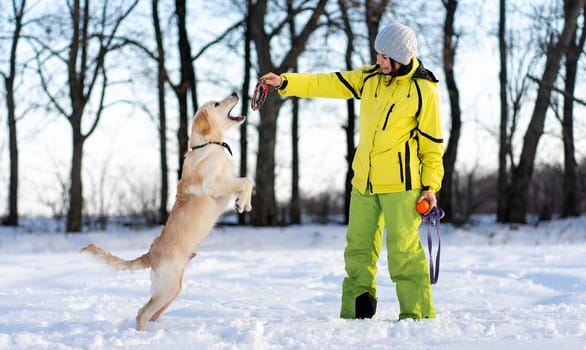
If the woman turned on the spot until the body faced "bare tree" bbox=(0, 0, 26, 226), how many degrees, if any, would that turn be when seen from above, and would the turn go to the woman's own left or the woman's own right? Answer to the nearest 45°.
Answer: approximately 90° to the woman's own right

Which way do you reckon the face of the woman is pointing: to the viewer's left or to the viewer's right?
to the viewer's left

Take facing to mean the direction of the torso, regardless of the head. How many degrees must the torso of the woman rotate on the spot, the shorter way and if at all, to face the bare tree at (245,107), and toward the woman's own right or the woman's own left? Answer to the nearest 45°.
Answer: approximately 135° to the woman's own right

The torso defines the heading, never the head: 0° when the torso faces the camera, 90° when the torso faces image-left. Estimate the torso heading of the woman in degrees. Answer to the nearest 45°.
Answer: approximately 45°

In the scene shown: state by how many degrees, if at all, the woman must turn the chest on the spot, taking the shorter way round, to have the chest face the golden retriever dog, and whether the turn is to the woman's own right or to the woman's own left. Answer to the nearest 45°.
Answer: approximately 45° to the woman's own right

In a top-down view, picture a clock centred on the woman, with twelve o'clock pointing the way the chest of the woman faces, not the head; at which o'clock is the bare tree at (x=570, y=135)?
The bare tree is roughly at 5 o'clock from the woman.

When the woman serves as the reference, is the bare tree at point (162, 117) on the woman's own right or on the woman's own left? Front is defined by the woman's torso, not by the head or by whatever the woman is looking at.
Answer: on the woman's own right

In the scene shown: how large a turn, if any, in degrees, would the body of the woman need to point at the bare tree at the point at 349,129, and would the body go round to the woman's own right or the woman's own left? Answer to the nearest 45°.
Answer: approximately 135° to the woman's own right

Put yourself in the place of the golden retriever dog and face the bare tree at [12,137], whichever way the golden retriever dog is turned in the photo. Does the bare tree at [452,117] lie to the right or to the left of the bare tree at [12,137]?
right

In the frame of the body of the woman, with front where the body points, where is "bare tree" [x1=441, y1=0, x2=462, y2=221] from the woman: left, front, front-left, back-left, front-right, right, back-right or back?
back-right

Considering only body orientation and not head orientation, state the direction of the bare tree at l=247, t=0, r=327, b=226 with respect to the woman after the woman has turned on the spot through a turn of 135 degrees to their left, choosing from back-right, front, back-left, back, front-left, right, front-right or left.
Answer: left

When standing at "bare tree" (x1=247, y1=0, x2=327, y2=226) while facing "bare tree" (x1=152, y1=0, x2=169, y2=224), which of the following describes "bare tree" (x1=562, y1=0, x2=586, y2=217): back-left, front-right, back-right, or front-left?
back-right

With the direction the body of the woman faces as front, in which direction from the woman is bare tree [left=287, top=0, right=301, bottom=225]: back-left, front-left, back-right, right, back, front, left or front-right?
back-right

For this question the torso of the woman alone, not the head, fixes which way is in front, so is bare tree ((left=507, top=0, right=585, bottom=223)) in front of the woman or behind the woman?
behind

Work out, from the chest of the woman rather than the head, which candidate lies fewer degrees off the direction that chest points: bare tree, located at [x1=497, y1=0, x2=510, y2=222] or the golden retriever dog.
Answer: the golden retriever dog
